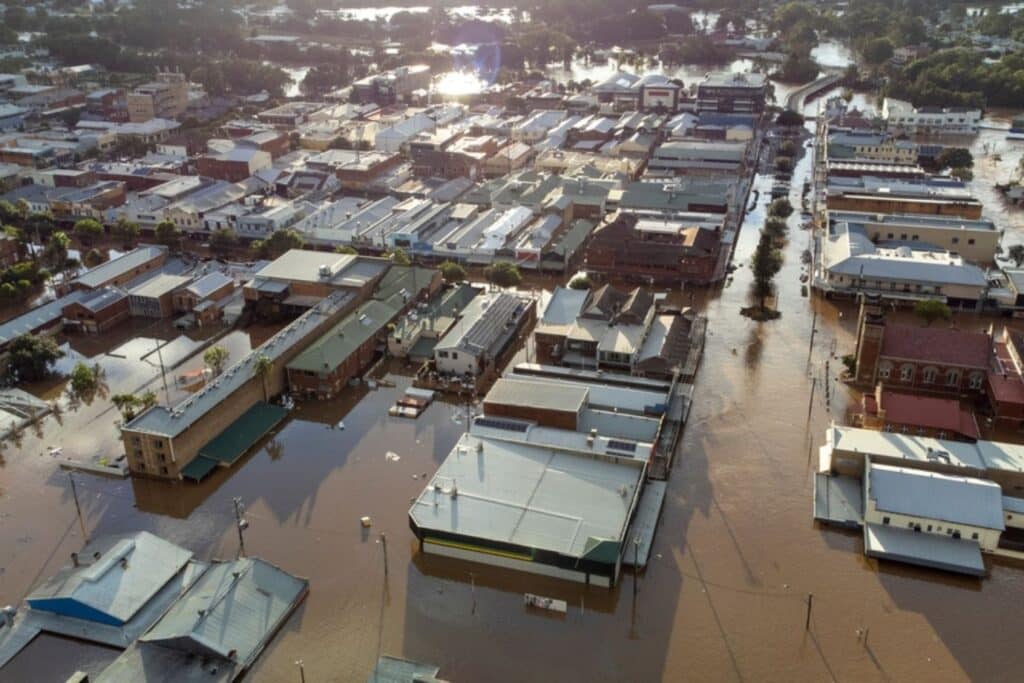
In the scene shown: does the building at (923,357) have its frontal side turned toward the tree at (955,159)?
no

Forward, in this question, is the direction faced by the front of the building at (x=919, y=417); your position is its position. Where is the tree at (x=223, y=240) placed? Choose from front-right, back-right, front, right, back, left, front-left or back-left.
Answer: front

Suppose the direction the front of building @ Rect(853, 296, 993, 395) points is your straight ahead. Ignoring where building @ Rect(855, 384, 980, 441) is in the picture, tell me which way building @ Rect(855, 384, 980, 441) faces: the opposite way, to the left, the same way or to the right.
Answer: the same way

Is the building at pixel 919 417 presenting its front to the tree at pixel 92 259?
yes

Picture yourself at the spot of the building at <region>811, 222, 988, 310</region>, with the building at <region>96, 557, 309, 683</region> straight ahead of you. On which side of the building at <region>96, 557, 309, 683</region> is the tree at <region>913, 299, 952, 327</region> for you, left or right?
left

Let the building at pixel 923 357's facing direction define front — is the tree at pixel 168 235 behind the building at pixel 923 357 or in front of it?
in front

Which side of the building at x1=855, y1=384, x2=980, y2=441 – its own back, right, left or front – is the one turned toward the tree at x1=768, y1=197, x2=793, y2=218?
right

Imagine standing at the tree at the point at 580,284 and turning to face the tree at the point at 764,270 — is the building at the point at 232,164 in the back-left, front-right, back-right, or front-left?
back-left

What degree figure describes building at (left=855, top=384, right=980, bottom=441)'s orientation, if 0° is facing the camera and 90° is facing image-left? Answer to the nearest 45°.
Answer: approximately 90°

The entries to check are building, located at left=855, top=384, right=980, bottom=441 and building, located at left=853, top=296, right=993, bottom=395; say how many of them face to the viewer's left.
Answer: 2

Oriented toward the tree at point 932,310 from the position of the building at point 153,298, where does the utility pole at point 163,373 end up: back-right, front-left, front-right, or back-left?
front-right

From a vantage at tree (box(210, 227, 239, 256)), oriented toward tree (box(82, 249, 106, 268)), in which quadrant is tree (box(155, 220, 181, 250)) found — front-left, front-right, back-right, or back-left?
front-right

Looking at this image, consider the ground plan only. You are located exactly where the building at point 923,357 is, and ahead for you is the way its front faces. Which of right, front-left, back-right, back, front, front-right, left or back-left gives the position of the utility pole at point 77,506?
front-left

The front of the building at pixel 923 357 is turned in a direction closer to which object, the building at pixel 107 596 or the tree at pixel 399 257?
the tree

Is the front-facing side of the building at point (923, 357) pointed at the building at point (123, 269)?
yes

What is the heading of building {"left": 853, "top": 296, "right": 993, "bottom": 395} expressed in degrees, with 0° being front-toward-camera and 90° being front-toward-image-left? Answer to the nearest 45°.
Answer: approximately 90°

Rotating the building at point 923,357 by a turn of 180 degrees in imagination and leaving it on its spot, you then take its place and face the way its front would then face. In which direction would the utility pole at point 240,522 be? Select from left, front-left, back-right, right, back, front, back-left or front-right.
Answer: back-right
